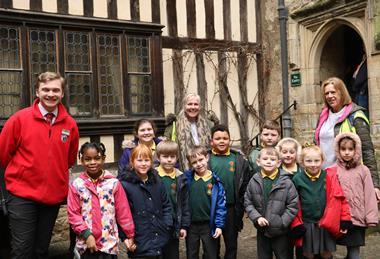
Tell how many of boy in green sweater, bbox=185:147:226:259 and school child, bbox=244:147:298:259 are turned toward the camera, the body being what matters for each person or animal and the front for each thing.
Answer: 2

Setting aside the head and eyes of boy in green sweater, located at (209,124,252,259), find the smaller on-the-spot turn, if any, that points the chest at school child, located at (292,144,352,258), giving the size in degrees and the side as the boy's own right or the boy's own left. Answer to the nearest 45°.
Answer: approximately 45° to the boy's own left

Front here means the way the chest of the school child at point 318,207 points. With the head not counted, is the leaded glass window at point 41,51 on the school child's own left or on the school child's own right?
on the school child's own right

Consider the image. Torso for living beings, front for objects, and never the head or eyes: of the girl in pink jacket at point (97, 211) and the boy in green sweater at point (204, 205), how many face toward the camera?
2

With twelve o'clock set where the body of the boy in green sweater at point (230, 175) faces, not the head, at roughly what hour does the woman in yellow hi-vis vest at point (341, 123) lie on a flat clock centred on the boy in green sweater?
The woman in yellow hi-vis vest is roughly at 9 o'clock from the boy in green sweater.

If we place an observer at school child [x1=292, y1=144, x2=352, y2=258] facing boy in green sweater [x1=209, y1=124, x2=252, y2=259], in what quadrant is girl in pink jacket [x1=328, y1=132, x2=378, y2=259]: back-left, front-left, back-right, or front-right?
back-right
